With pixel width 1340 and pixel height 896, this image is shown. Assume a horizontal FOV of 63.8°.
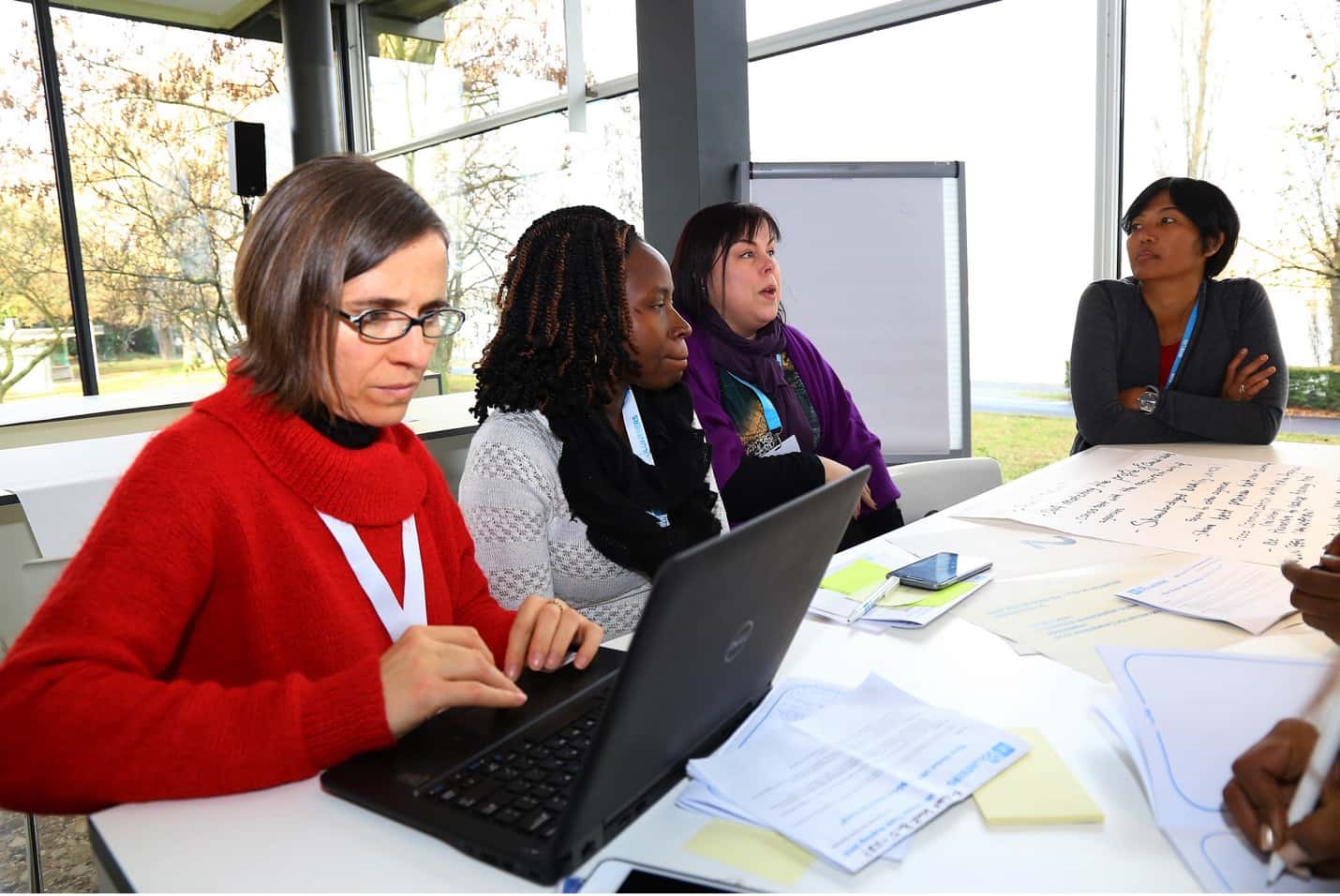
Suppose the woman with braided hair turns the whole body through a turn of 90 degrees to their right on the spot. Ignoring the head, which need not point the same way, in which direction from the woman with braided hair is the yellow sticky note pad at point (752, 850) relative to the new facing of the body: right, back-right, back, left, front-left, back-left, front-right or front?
front-left

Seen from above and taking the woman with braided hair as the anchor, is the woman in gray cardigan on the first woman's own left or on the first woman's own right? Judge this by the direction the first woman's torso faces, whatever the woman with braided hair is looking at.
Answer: on the first woman's own left

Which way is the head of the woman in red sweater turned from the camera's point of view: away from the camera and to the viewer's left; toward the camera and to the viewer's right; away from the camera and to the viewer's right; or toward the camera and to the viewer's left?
toward the camera and to the viewer's right

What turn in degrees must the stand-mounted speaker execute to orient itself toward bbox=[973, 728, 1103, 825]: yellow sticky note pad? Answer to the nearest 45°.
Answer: approximately 45° to its right

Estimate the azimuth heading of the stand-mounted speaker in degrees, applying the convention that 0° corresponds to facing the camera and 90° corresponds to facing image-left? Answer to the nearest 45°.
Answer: approximately 315°

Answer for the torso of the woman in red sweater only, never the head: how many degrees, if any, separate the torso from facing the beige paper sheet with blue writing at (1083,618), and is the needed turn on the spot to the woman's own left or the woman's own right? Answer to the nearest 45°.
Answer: approximately 45° to the woman's own left

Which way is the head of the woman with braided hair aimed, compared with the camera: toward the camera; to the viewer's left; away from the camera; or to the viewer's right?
to the viewer's right

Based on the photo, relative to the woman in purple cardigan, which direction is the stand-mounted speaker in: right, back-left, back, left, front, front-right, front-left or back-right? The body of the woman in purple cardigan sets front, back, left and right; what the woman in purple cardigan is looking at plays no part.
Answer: back

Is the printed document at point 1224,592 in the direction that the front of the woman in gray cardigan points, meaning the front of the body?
yes

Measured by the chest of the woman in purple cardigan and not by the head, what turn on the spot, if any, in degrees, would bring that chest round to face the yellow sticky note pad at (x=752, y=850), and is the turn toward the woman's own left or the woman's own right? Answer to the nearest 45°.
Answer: approximately 45° to the woman's own right

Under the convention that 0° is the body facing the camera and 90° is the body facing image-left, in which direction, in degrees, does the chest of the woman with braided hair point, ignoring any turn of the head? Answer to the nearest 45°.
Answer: approximately 315°

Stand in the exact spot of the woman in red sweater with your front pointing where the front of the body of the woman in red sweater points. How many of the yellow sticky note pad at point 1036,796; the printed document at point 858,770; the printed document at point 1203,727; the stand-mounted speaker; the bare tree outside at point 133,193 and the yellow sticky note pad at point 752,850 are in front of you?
4
